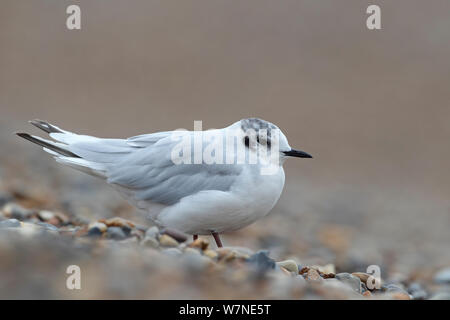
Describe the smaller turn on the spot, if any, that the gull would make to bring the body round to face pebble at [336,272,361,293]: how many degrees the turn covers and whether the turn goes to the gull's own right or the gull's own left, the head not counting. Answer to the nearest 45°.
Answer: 0° — it already faces it

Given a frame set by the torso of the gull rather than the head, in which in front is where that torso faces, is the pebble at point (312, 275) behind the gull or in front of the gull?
in front

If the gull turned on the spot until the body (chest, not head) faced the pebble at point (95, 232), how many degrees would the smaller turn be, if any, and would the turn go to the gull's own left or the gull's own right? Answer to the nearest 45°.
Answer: approximately 135° to the gull's own right

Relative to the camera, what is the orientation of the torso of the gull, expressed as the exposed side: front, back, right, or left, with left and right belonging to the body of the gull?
right

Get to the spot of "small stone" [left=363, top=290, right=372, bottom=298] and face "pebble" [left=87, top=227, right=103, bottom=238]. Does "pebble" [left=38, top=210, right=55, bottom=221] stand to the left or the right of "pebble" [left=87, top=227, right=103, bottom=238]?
right

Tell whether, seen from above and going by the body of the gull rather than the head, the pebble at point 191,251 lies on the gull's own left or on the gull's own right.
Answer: on the gull's own right

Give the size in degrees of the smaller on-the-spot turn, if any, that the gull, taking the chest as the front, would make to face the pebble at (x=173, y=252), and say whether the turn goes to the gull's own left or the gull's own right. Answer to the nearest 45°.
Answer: approximately 90° to the gull's own right

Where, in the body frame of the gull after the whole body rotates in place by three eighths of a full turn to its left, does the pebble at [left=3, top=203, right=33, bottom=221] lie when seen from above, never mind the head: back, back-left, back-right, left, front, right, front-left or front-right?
front
